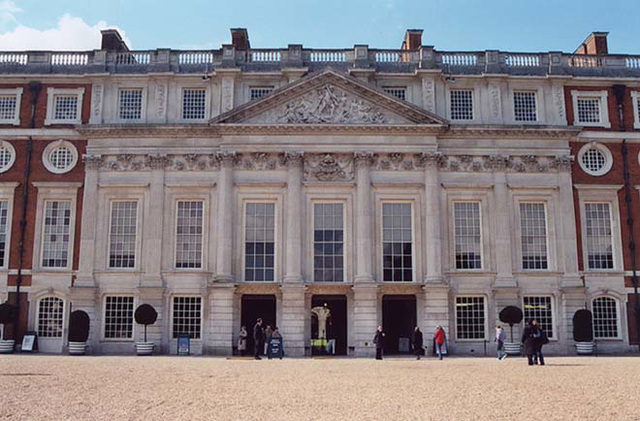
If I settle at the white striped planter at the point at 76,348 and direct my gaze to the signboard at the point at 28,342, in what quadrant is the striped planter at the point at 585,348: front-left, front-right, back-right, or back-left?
back-right

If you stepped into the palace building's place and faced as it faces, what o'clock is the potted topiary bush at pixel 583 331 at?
The potted topiary bush is roughly at 9 o'clock from the palace building.

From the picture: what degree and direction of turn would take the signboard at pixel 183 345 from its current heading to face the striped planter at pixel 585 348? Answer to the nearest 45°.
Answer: approximately 90° to its left

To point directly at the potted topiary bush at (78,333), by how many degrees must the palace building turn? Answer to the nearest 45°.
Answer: approximately 90° to its right

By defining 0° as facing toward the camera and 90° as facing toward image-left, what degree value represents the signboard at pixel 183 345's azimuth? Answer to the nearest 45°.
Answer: approximately 0°

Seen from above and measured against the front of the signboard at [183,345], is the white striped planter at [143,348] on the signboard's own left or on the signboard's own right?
on the signboard's own right

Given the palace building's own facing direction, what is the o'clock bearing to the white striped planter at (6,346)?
The white striped planter is roughly at 3 o'clock from the palace building.

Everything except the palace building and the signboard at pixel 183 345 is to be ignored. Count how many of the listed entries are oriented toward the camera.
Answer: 2

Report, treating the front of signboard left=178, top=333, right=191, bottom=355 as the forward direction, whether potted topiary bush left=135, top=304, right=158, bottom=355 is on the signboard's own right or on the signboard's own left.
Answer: on the signboard's own right
